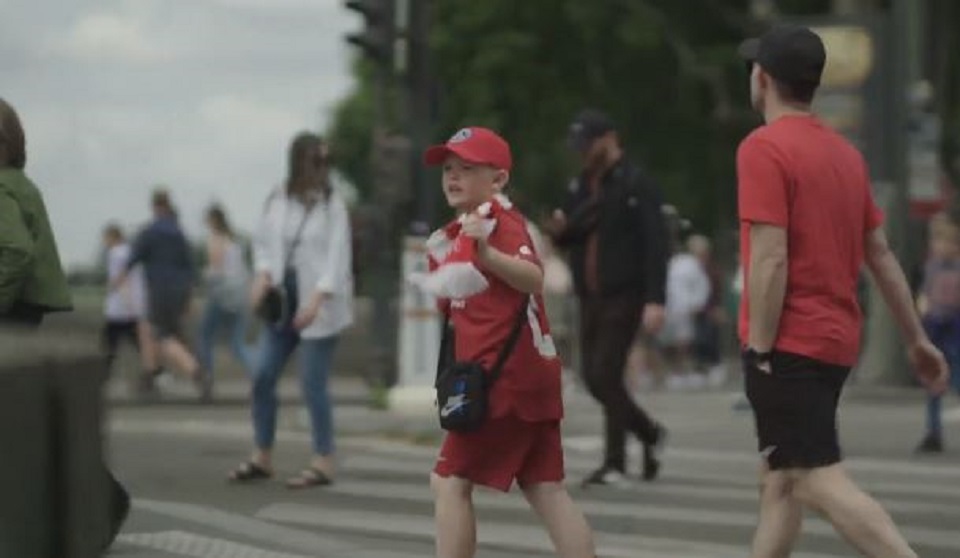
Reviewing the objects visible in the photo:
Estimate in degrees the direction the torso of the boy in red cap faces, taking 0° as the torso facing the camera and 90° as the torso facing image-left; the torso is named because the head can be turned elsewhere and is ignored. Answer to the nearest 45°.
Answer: approximately 45°

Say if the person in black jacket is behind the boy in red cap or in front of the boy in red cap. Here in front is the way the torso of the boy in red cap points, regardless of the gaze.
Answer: behind

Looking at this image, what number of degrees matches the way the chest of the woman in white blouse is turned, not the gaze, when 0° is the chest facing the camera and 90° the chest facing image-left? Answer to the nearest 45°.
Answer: approximately 45°

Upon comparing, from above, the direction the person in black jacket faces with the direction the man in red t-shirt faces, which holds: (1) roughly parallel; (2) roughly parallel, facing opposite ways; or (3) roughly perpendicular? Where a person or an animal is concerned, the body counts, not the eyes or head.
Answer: roughly perpendicular

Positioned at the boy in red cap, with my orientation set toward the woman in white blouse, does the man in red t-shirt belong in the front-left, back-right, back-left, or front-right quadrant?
back-right

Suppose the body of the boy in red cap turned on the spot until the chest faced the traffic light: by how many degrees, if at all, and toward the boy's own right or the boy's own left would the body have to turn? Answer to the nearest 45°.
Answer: approximately 135° to the boy's own right

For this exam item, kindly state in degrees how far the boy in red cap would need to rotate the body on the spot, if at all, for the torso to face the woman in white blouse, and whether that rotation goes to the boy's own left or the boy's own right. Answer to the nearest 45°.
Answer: approximately 135° to the boy's own right

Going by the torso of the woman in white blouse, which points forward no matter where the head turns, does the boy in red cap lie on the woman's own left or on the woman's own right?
on the woman's own left

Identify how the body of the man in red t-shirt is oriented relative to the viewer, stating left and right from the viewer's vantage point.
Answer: facing away from the viewer and to the left of the viewer
